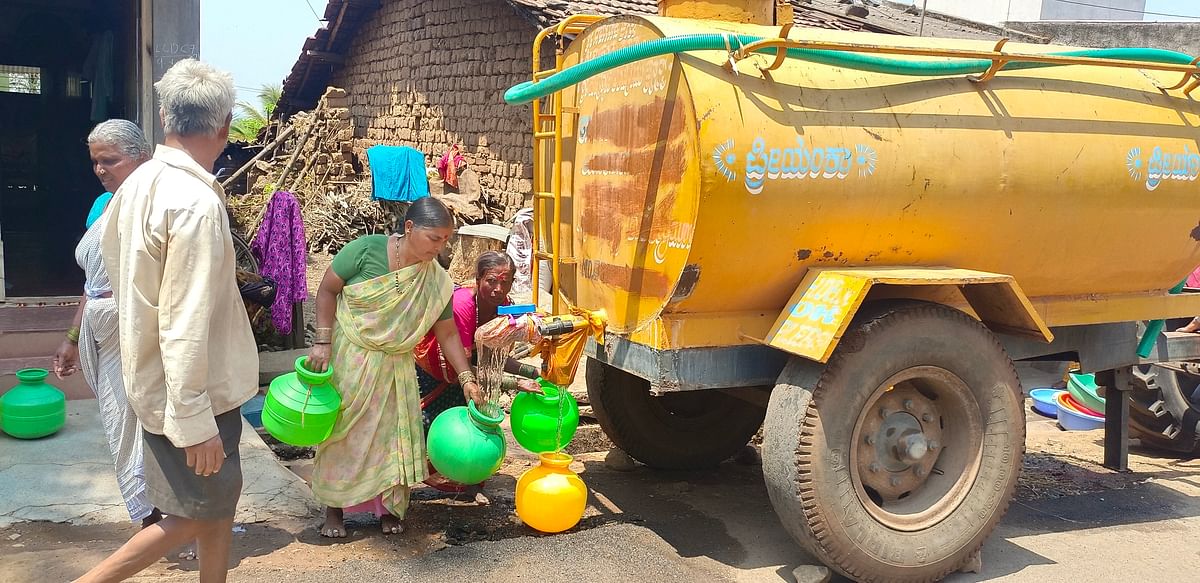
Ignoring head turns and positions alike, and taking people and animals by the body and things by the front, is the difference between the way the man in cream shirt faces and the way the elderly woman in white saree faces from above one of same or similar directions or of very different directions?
very different directions

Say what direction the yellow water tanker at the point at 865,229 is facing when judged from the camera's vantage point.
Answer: facing away from the viewer and to the right of the viewer

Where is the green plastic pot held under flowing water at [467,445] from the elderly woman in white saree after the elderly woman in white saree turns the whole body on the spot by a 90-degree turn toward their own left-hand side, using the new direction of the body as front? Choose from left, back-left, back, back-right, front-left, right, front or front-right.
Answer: front-left

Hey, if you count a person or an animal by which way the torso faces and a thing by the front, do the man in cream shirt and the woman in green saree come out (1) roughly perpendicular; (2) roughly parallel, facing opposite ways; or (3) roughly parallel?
roughly perpendicular

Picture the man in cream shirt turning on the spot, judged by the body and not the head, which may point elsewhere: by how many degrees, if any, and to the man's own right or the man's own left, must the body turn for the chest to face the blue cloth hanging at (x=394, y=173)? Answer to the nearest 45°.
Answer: approximately 45° to the man's own left

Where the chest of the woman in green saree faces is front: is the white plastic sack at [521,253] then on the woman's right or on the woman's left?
on the woman's left
